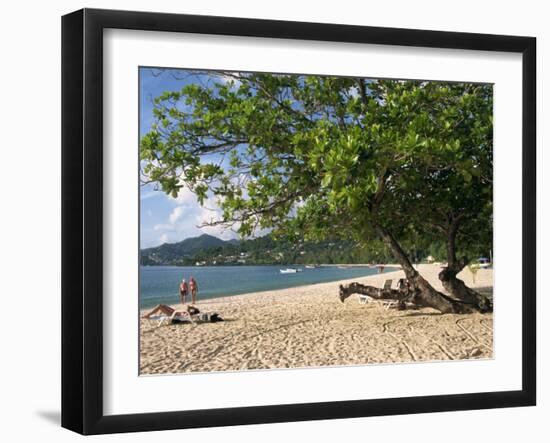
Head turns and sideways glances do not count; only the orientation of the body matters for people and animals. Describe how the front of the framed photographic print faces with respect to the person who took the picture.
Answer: facing the viewer and to the right of the viewer
